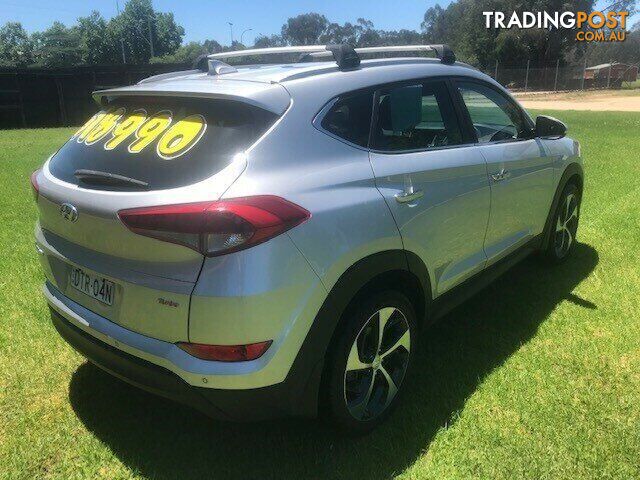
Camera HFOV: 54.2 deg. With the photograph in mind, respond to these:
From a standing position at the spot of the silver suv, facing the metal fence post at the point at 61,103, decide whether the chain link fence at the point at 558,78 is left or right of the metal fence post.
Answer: right

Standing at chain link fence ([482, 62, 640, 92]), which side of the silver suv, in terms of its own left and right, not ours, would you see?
front

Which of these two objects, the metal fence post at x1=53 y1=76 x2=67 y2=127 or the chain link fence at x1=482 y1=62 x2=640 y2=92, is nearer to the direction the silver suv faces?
the chain link fence

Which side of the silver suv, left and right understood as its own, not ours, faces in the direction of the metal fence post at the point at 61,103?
left

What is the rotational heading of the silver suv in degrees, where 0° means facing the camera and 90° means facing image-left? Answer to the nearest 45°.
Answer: approximately 225°
